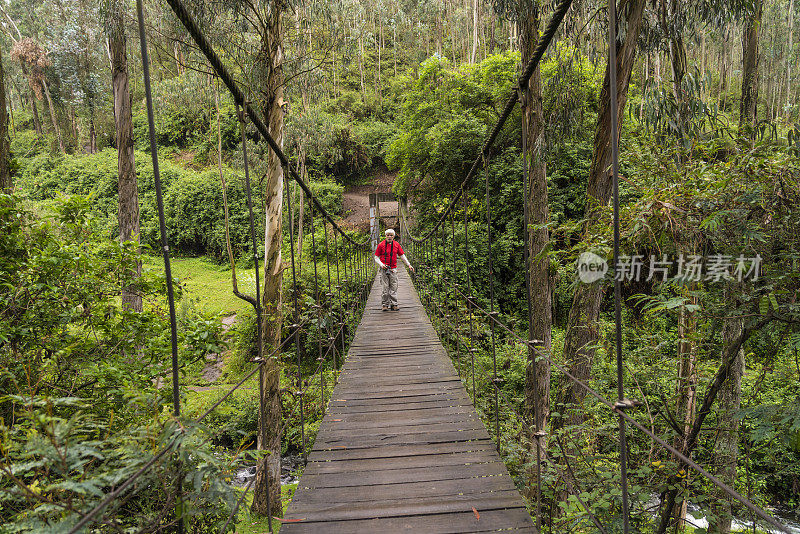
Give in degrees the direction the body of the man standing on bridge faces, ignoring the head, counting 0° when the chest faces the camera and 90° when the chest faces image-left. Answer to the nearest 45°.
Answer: approximately 0°
